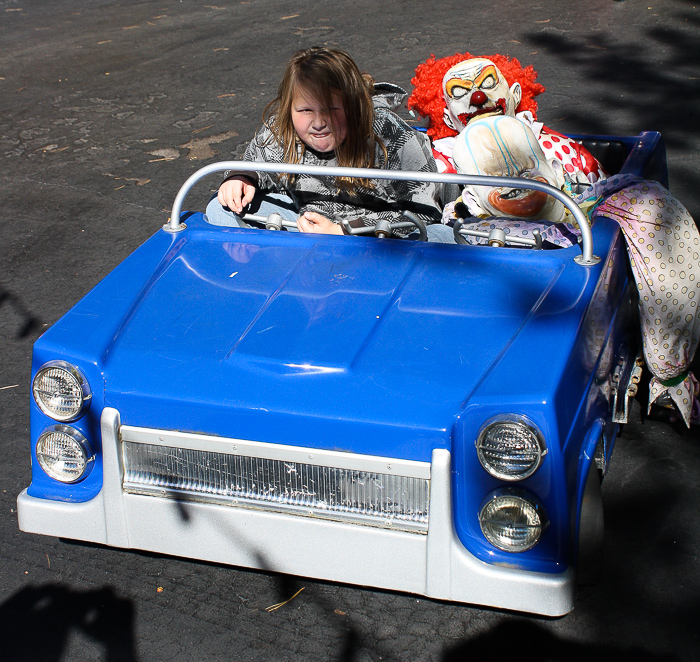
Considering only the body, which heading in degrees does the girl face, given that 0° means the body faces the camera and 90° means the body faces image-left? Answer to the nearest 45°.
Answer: approximately 45°

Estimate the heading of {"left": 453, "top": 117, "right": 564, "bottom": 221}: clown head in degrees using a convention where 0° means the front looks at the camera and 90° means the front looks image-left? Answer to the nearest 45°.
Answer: approximately 0°
